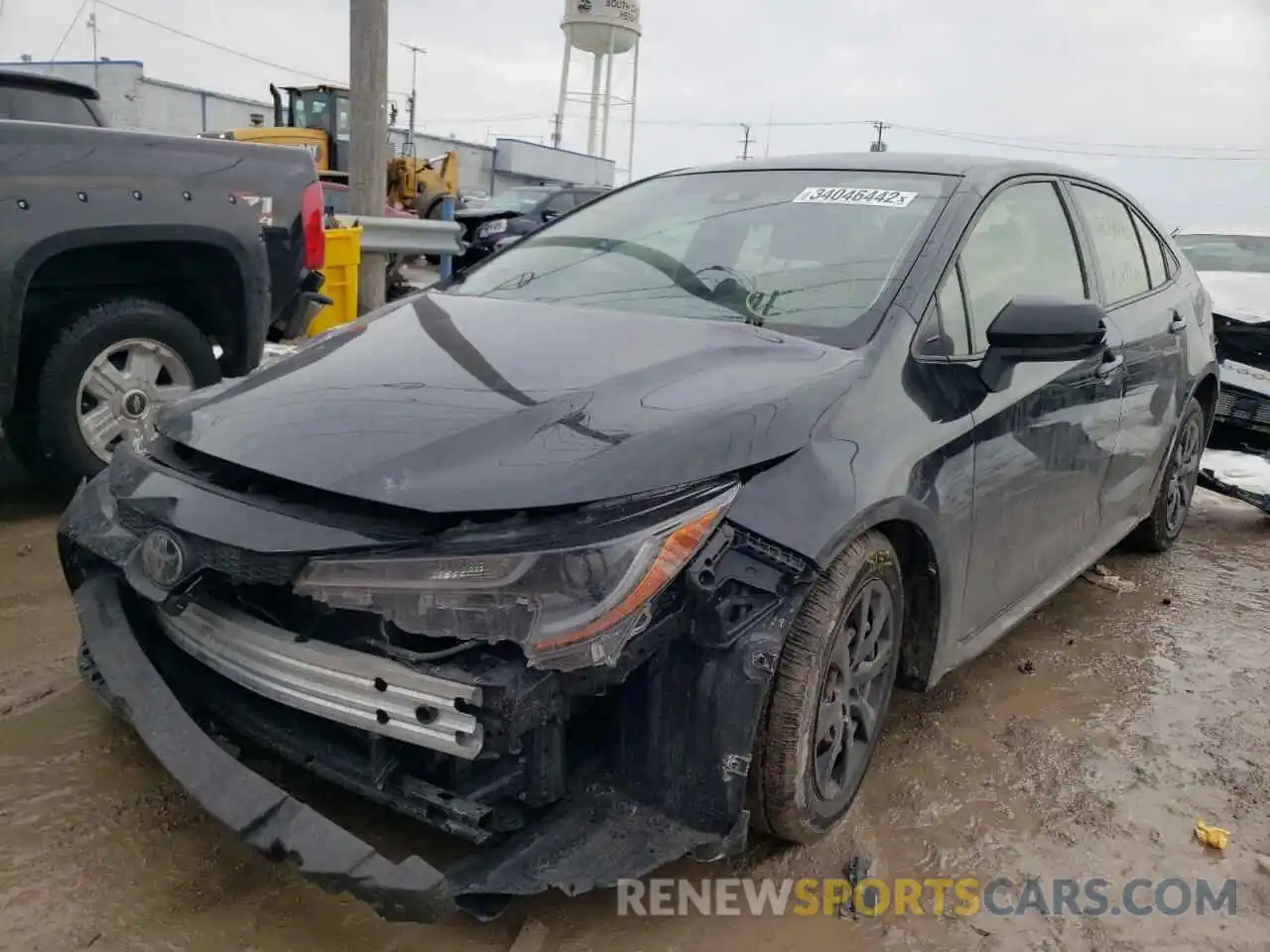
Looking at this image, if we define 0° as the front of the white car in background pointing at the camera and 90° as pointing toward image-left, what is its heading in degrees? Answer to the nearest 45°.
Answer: approximately 45°

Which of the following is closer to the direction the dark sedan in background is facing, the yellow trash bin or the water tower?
the yellow trash bin

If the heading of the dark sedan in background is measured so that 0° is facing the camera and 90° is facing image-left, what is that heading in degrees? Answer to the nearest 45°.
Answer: approximately 45°

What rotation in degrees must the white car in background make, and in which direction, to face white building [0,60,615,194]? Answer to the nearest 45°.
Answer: approximately 90° to its right

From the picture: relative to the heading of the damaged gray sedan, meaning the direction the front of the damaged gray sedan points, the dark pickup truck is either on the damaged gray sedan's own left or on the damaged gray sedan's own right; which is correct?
on the damaged gray sedan's own right

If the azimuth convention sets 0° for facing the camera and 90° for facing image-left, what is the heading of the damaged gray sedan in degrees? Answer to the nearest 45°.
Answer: approximately 45°

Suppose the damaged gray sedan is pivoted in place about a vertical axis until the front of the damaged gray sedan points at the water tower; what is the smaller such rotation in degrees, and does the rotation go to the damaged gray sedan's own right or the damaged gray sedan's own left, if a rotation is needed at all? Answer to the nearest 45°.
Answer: approximately 135° to the damaged gray sedan's own right

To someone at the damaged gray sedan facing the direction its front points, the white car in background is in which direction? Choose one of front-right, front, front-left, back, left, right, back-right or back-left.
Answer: back
